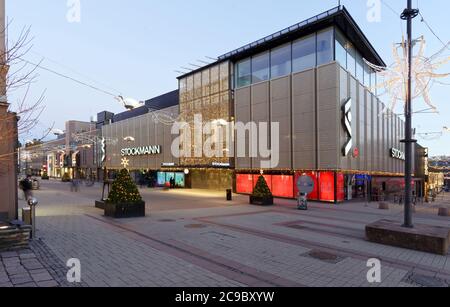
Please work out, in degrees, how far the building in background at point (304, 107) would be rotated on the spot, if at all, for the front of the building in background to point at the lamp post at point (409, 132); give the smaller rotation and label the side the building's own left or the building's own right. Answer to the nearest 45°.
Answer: approximately 45° to the building's own left

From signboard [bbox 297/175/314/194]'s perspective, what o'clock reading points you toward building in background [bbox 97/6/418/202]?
The building in background is roughly at 6 o'clock from the signboard.

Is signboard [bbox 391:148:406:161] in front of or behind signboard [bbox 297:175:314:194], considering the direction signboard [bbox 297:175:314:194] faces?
behind

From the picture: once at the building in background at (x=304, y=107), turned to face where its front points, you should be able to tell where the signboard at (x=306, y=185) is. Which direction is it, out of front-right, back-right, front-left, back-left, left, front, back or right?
front-left

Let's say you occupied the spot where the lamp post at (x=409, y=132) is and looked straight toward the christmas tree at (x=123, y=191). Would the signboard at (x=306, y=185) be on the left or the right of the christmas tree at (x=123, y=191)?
right

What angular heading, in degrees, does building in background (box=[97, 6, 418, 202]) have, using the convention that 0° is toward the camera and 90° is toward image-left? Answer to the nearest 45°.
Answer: approximately 45°

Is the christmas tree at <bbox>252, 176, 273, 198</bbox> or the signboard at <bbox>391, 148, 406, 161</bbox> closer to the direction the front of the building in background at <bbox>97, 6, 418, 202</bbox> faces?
the christmas tree

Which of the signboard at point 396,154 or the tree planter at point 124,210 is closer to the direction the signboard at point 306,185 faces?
the tree planter
